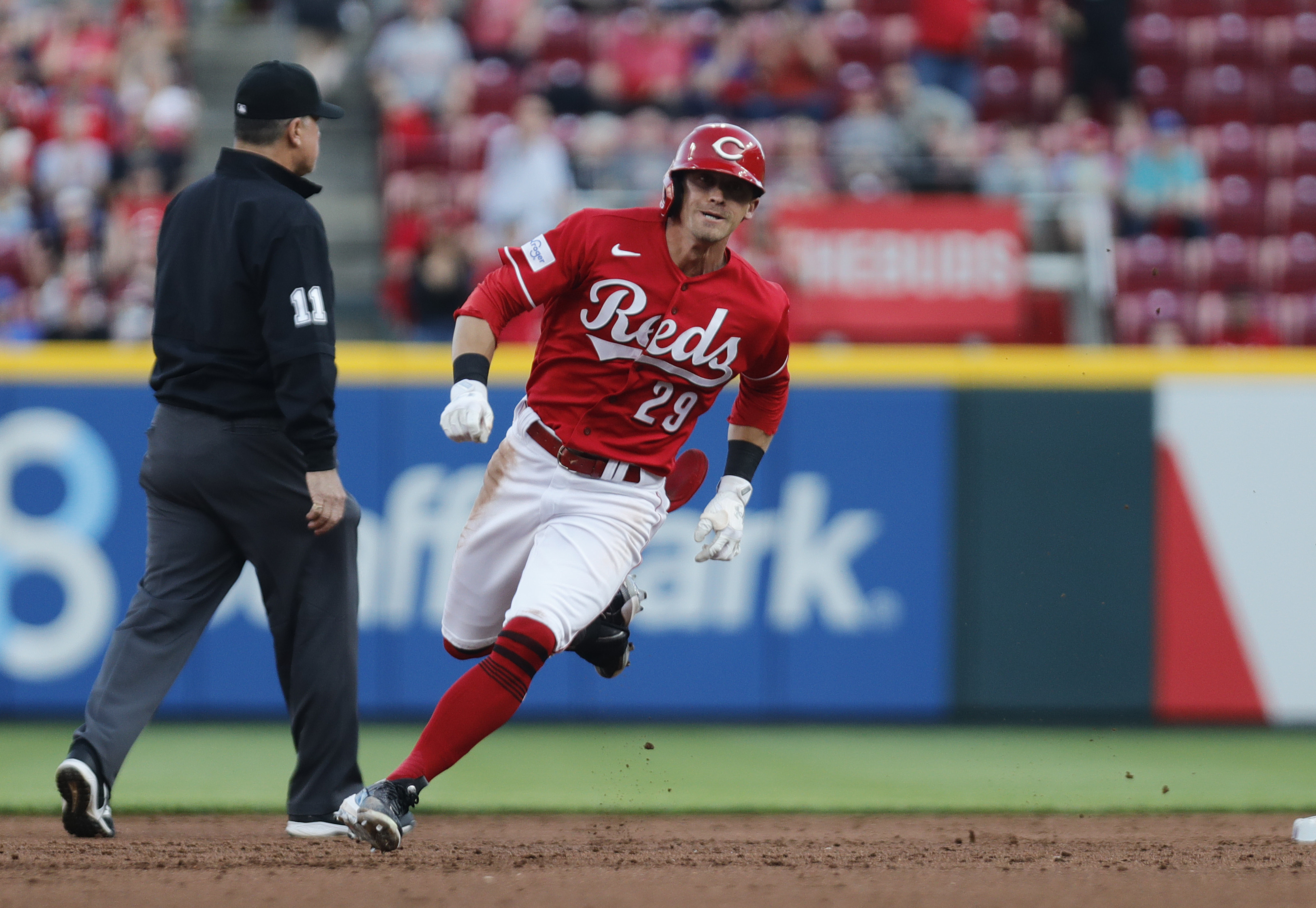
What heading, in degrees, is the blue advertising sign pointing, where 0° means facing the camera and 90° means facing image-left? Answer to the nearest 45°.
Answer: approximately 0°

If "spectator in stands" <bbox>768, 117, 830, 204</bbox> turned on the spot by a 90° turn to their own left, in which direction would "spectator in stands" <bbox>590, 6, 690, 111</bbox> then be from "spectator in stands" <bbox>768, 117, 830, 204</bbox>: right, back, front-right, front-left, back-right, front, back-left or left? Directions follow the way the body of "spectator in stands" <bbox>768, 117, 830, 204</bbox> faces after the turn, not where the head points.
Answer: back-left

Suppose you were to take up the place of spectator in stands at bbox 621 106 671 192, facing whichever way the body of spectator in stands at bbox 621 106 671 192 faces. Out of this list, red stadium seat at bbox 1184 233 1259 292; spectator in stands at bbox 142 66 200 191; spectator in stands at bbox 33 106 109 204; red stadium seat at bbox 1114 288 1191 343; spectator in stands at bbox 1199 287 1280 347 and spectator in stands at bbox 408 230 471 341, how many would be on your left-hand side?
3

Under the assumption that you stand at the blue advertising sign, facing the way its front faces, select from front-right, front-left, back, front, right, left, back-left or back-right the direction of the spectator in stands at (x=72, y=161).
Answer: back-right

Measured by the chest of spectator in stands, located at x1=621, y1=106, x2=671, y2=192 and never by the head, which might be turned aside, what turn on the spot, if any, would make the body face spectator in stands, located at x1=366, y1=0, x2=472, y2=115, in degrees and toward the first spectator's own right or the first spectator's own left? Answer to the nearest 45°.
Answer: approximately 135° to the first spectator's own right

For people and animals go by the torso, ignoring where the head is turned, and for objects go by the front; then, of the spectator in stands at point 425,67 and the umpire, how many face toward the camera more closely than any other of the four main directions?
1

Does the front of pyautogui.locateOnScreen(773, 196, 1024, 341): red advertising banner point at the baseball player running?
yes

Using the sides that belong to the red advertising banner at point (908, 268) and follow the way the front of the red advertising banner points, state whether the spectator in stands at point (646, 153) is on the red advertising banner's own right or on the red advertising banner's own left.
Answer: on the red advertising banner's own right

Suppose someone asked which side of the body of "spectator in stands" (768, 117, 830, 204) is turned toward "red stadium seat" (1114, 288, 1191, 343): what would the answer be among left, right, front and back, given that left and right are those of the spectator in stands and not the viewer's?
left

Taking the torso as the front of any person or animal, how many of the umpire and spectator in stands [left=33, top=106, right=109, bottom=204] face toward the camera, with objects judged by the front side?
1

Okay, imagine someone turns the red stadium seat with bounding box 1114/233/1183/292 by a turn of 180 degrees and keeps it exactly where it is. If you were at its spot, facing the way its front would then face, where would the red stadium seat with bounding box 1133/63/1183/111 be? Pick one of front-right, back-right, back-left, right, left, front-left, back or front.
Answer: front
